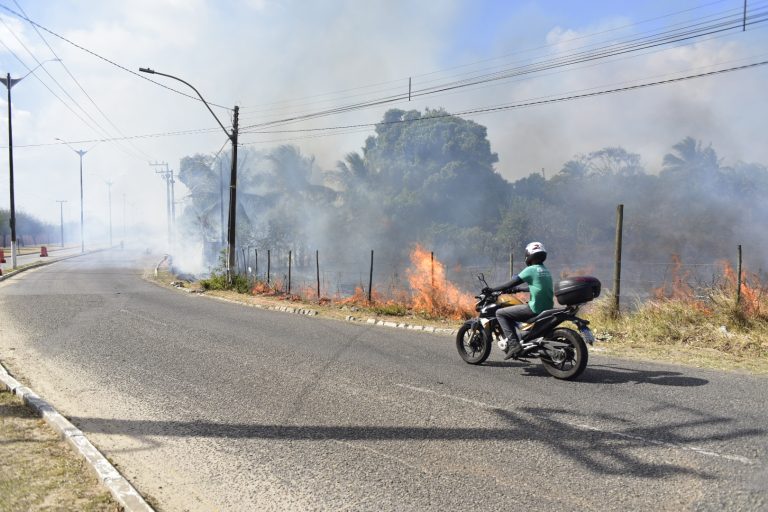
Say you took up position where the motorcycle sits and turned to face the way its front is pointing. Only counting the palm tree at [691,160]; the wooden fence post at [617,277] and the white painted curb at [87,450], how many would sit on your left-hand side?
1

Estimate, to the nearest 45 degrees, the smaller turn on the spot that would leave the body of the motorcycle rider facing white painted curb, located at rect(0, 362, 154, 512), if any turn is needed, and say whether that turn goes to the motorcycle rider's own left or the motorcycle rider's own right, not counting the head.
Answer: approximately 90° to the motorcycle rider's own left

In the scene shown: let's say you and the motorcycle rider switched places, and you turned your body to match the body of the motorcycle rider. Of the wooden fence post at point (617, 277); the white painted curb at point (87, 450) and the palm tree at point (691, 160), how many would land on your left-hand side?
1

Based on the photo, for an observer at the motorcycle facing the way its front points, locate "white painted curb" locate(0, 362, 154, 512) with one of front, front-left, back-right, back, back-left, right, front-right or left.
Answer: left

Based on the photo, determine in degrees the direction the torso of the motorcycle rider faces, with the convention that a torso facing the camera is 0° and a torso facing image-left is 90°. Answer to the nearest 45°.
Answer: approximately 135°

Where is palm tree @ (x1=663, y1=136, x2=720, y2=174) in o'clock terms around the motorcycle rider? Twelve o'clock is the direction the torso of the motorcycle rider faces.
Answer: The palm tree is roughly at 2 o'clock from the motorcycle rider.

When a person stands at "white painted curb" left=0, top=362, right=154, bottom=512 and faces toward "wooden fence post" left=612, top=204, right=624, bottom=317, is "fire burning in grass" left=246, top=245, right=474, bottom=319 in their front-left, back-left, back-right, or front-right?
front-left

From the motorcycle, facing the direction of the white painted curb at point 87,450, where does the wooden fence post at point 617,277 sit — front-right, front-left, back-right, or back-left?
back-right

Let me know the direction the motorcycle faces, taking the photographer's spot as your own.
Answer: facing away from the viewer and to the left of the viewer

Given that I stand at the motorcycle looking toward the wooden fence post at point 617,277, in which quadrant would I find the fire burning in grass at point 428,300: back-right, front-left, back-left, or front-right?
front-left

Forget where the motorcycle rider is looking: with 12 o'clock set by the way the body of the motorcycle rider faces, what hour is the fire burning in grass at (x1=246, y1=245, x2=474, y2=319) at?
The fire burning in grass is roughly at 1 o'clock from the motorcycle rider.

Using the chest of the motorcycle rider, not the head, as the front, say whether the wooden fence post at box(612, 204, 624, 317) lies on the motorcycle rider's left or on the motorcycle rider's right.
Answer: on the motorcycle rider's right
